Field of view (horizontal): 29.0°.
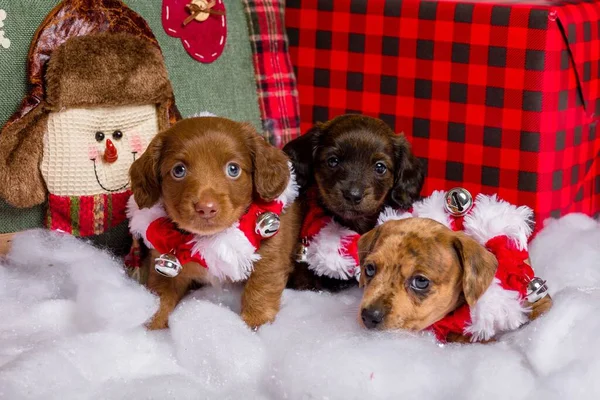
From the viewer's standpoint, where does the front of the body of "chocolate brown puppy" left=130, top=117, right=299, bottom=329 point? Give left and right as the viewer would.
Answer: facing the viewer

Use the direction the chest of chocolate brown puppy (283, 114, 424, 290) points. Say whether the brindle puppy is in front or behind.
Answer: in front

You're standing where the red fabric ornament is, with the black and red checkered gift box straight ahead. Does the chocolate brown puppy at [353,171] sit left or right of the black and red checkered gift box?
right

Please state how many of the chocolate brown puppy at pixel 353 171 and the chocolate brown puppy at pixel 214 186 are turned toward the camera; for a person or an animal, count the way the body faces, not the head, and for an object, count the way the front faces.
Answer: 2

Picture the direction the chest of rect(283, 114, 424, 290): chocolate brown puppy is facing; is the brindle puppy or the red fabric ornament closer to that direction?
the brindle puppy

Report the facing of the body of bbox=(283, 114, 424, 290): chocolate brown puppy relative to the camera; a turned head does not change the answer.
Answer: toward the camera

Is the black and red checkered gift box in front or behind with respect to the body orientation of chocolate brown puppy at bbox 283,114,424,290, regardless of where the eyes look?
behind

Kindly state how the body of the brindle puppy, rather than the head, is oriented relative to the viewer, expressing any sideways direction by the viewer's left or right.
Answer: facing the viewer and to the left of the viewer

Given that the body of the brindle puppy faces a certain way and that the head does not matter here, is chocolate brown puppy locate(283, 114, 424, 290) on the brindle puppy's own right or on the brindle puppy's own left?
on the brindle puppy's own right

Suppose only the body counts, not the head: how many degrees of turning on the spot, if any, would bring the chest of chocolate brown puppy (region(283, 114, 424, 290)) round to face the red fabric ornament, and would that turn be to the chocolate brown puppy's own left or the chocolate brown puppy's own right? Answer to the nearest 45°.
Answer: approximately 135° to the chocolate brown puppy's own right

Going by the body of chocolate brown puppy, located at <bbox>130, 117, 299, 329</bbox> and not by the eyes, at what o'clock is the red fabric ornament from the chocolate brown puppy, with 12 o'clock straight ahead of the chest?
The red fabric ornament is roughly at 6 o'clock from the chocolate brown puppy.

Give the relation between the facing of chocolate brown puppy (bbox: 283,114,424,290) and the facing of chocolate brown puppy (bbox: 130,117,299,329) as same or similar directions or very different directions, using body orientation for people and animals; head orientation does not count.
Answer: same or similar directions
